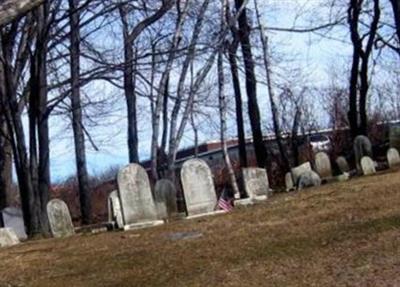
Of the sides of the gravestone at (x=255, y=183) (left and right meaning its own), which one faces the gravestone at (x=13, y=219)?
right

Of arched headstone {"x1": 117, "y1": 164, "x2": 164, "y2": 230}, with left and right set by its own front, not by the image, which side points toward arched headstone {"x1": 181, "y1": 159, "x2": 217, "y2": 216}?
left

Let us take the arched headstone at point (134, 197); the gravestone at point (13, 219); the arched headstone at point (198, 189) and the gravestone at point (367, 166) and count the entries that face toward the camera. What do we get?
4

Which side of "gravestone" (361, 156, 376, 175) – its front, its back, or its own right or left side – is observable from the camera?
front

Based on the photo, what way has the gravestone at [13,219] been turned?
toward the camera

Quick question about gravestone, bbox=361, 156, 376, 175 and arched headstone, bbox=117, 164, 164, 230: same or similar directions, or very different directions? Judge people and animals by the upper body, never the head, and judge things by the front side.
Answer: same or similar directions

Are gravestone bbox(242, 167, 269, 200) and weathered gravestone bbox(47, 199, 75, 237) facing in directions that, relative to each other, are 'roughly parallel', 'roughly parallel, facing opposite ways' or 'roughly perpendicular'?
roughly parallel

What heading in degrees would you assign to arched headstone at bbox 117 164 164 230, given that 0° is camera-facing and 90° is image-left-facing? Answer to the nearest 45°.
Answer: approximately 0°

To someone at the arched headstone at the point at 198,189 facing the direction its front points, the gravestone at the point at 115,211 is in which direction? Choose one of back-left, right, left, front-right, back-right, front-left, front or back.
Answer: back-right

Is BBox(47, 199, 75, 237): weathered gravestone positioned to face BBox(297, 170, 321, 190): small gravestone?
no

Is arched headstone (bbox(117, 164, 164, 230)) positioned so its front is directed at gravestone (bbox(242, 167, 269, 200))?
no

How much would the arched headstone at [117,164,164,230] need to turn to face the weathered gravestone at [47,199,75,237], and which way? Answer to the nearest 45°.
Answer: approximately 135° to its right

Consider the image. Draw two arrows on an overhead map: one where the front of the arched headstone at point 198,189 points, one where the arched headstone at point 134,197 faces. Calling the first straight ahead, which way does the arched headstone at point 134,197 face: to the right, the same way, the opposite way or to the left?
the same way

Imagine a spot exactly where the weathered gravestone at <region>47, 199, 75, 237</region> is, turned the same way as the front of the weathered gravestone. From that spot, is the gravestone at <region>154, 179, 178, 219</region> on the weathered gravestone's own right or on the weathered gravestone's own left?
on the weathered gravestone's own left

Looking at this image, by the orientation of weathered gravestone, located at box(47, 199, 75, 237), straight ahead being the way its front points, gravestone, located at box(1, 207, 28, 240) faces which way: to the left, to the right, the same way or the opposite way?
the same way

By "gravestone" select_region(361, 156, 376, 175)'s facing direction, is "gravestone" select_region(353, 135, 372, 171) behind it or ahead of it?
behind
